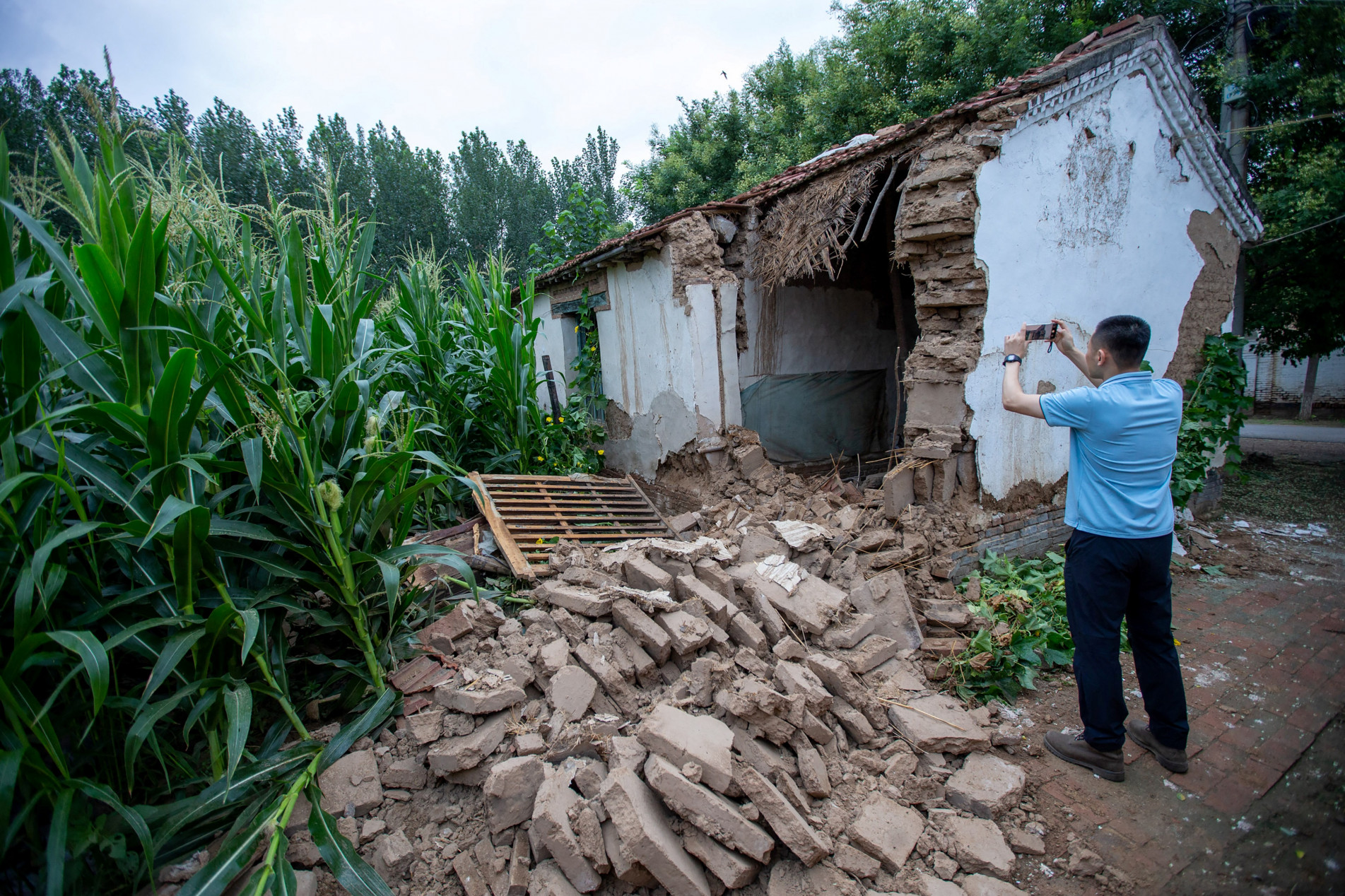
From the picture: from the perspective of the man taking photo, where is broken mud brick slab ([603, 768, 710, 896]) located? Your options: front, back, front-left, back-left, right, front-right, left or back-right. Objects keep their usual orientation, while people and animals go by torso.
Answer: left

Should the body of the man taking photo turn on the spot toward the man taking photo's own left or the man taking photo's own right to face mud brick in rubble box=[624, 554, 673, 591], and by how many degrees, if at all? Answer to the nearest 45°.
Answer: approximately 45° to the man taking photo's own left

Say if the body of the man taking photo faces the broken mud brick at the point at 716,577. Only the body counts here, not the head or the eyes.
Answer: no

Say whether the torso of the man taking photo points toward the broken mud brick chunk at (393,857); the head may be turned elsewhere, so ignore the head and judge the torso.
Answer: no

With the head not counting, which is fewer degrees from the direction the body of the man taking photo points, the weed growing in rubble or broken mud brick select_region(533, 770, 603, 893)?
the weed growing in rubble

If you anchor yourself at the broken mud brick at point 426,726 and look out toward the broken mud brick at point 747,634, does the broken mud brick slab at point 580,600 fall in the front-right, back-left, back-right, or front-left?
front-left

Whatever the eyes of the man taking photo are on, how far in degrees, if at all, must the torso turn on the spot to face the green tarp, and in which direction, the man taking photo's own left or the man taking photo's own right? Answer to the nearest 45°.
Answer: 0° — they already face it

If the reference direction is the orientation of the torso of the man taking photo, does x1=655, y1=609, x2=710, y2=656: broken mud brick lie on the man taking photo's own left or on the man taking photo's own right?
on the man taking photo's own left

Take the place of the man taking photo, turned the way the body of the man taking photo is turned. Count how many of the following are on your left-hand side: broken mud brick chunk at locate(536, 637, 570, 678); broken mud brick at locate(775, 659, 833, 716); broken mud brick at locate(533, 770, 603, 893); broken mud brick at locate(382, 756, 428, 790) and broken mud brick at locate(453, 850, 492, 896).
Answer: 5

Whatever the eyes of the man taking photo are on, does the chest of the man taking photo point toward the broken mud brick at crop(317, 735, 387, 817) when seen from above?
no

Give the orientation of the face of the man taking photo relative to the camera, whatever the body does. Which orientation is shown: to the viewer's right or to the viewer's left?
to the viewer's left

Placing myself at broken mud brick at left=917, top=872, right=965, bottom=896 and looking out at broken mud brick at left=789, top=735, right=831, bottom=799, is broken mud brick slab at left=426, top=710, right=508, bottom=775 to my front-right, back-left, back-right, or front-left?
front-left

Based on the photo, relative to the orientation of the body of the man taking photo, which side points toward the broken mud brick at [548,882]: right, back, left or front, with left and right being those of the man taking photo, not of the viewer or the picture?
left

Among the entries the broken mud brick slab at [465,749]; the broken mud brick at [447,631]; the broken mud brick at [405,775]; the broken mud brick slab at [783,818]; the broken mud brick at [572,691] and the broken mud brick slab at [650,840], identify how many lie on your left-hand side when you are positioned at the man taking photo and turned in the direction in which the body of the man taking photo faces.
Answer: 6

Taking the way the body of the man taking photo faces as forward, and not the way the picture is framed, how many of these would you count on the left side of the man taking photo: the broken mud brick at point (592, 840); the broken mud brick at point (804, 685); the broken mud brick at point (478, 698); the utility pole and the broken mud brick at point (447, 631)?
4

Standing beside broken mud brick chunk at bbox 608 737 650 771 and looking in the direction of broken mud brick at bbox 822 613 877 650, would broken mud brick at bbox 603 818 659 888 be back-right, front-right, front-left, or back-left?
back-right

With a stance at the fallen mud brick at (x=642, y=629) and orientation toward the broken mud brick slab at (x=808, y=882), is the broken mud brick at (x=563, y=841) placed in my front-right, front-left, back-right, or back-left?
front-right

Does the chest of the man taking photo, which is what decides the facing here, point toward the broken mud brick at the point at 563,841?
no

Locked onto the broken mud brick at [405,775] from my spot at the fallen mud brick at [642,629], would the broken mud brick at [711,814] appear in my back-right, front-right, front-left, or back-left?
front-left

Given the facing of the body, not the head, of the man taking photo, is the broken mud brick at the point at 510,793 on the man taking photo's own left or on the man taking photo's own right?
on the man taking photo's own left

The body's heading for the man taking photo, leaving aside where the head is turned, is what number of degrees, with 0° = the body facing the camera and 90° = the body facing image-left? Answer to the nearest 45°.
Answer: approximately 135°
